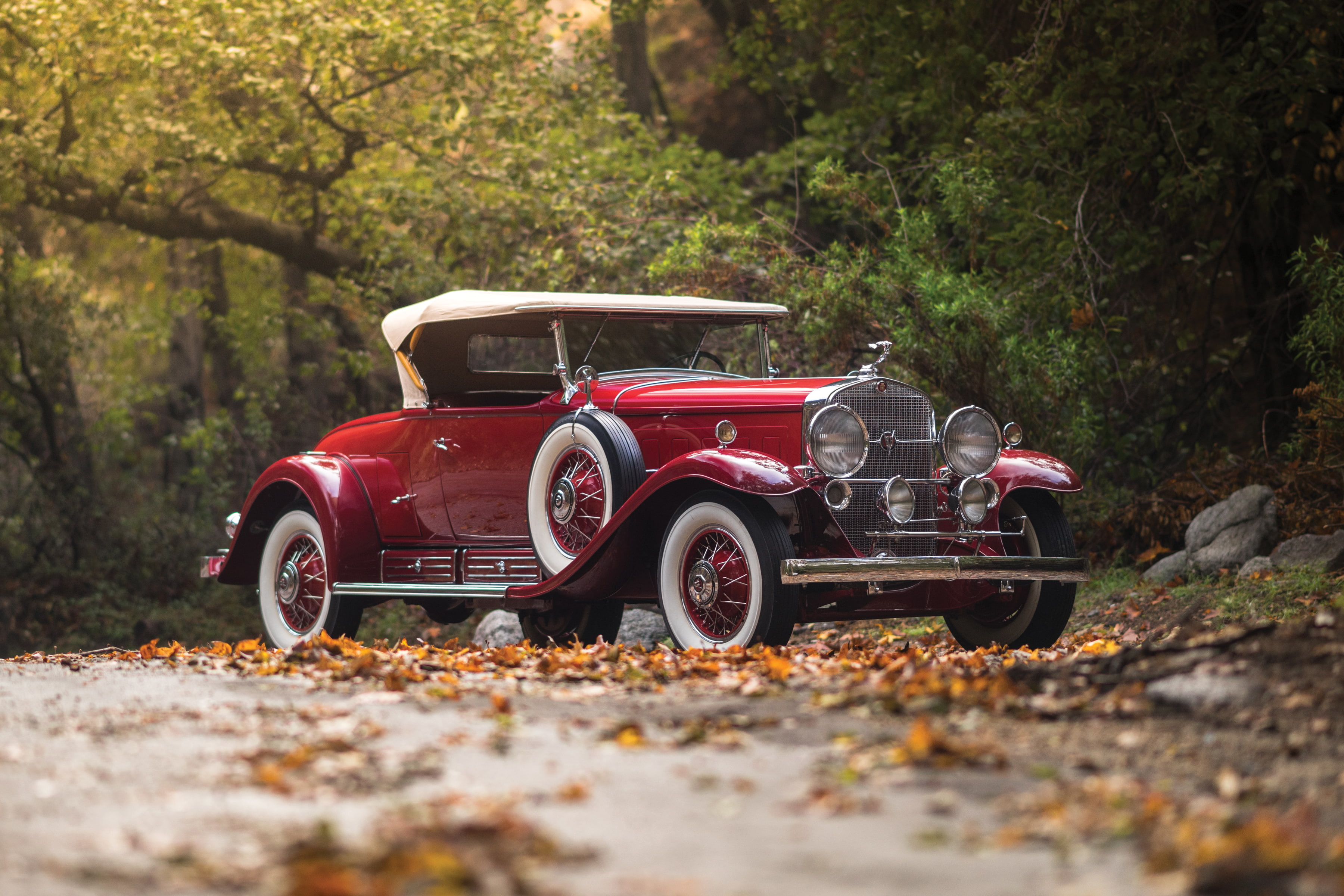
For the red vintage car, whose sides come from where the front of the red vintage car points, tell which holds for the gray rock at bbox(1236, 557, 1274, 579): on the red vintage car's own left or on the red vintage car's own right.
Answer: on the red vintage car's own left

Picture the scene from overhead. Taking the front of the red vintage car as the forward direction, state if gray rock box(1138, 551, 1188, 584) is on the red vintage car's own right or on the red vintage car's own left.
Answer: on the red vintage car's own left

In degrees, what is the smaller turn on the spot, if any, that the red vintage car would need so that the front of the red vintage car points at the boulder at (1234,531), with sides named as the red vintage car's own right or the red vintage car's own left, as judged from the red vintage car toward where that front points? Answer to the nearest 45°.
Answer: approximately 90° to the red vintage car's own left

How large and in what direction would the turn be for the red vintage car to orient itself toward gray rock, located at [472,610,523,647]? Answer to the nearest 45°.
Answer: approximately 135° to its left

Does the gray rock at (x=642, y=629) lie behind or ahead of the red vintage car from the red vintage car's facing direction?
behind

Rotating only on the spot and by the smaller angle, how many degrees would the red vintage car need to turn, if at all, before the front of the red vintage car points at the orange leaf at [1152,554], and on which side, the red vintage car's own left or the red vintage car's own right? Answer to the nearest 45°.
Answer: approximately 90° to the red vintage car's own left

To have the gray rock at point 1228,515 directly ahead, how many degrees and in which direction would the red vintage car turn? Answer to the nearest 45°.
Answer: approximately 90° to its left

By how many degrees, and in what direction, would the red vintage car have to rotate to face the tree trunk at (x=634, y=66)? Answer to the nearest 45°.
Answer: approximately 135° to its left

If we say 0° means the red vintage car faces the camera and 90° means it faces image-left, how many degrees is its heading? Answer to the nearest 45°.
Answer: approximately 315°

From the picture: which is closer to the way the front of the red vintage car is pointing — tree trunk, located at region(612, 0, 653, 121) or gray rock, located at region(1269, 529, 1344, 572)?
the gray rock
